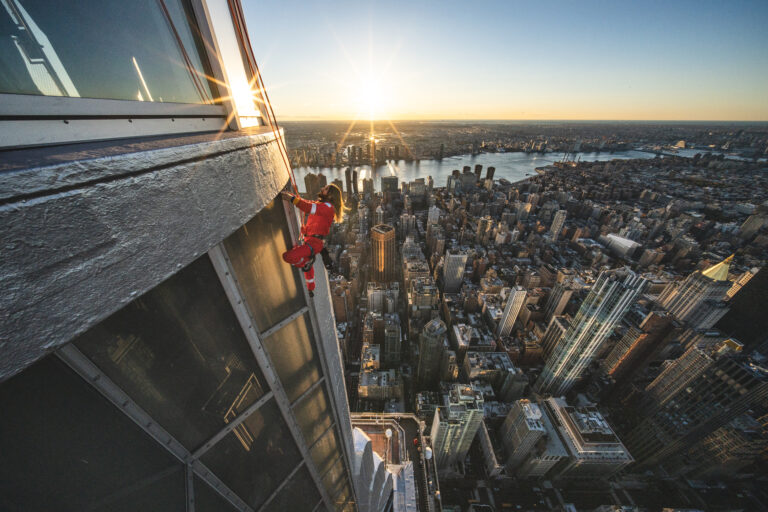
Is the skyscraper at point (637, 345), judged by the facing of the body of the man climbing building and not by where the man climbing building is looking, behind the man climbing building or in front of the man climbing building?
behind

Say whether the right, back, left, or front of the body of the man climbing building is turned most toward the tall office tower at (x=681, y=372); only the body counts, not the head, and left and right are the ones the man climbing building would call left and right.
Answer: back

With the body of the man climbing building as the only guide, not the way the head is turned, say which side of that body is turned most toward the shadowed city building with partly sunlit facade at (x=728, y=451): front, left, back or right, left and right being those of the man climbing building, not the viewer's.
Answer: back

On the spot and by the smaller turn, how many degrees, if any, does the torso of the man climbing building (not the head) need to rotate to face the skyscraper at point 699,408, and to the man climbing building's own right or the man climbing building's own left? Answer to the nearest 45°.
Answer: approximately 180°

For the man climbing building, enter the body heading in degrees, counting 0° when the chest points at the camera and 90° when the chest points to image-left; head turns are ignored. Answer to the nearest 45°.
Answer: approximately 90°

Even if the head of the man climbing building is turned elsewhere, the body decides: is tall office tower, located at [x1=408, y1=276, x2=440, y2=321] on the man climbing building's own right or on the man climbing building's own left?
on the man climbing building's own right

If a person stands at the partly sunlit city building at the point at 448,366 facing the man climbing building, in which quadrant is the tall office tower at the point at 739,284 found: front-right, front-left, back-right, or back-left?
back-left

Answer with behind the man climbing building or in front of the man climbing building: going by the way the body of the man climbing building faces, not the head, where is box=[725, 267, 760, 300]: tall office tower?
behind

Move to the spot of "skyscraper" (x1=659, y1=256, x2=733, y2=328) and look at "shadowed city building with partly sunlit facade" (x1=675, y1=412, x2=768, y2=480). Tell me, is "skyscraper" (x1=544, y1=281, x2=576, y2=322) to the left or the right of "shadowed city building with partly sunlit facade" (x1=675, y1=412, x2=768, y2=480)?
right
